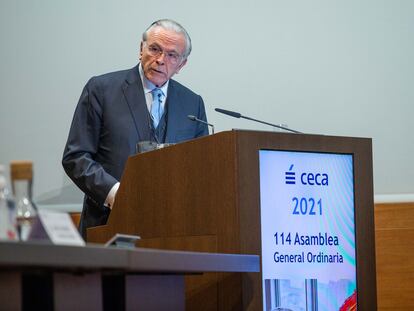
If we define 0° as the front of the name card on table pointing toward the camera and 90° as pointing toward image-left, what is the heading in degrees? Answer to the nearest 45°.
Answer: approximately 315°

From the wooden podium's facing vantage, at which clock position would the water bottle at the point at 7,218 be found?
The water bottle is roughly at 2 o'clock from the wooden podium.

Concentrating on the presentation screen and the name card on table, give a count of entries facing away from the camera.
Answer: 0

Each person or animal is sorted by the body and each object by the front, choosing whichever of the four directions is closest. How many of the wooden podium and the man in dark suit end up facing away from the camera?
0

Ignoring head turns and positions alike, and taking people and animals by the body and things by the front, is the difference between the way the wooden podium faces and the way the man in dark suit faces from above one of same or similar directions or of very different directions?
same or similar directions

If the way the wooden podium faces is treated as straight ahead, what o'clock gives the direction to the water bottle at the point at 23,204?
The water bottle is roughly at 2 o'clock from the wooden podium.

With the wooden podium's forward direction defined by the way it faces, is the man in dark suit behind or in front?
behind

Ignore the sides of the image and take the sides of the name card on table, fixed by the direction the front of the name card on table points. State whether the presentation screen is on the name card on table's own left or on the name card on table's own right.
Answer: on the name card on table's own left

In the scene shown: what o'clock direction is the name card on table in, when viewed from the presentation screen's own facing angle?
The name card on table is roughly at 2 o'clock from the presentation screen.

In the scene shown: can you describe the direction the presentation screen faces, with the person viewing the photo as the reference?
facing the viewer and to the right of the viewer

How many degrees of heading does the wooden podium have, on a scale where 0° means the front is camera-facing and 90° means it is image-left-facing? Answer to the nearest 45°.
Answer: approximately 315°

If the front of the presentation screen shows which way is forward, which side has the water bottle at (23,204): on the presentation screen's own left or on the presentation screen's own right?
on the presentation screen's own right
